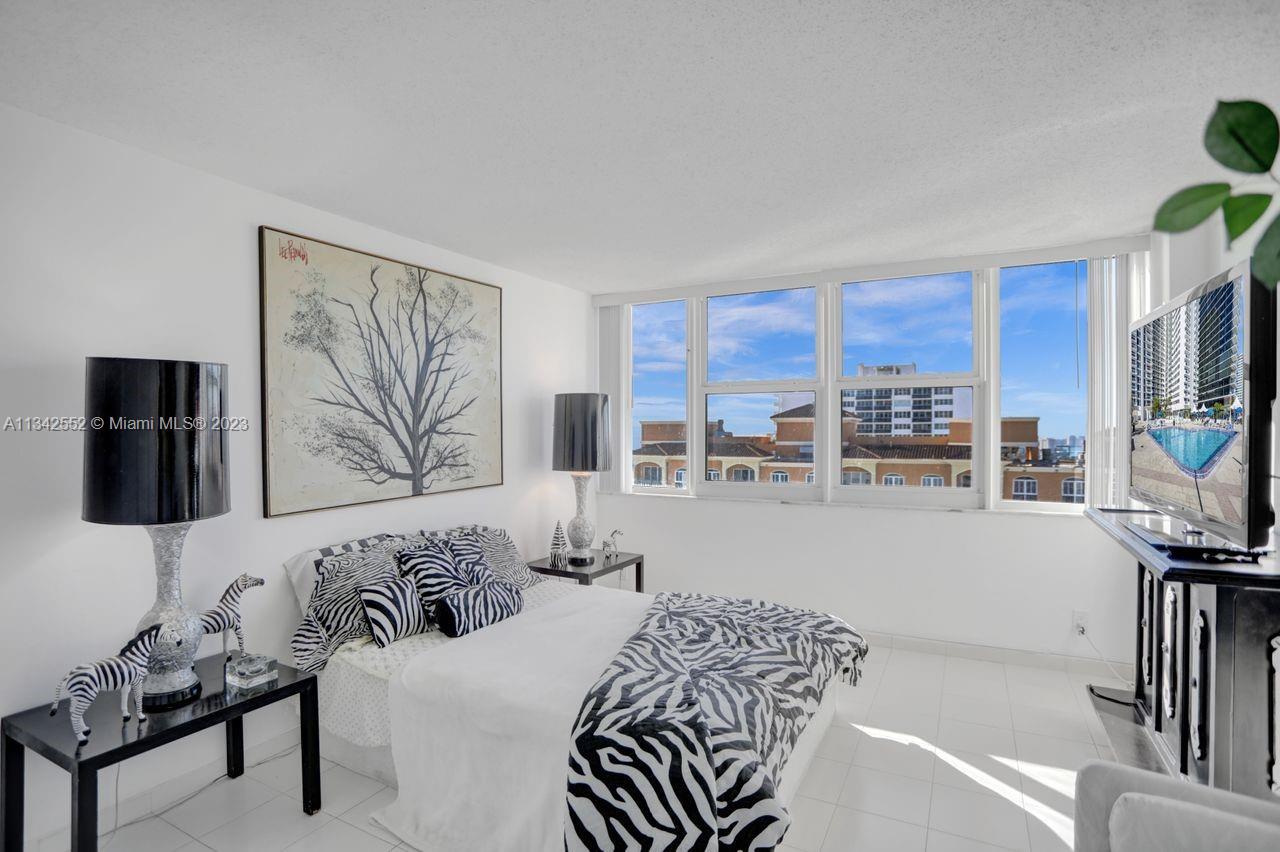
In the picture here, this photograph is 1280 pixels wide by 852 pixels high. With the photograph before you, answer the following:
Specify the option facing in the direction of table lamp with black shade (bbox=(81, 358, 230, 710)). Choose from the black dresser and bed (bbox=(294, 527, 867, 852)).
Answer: the black dresser

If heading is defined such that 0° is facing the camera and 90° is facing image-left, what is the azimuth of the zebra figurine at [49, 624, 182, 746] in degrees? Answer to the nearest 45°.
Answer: approximately 225°

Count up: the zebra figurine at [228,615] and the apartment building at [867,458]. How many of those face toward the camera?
1

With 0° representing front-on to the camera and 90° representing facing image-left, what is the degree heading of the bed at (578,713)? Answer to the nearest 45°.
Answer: approximately 315°

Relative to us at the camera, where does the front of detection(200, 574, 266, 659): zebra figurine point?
facing to the right of the viewer

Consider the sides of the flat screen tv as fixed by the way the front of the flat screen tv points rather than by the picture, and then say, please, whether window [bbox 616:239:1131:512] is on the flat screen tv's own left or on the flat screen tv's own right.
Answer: on the flat screen tv's own right

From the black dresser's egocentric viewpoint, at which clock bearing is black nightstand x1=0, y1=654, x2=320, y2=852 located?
The black nightstand is roughly at 12 o'clock from the black dresser.
